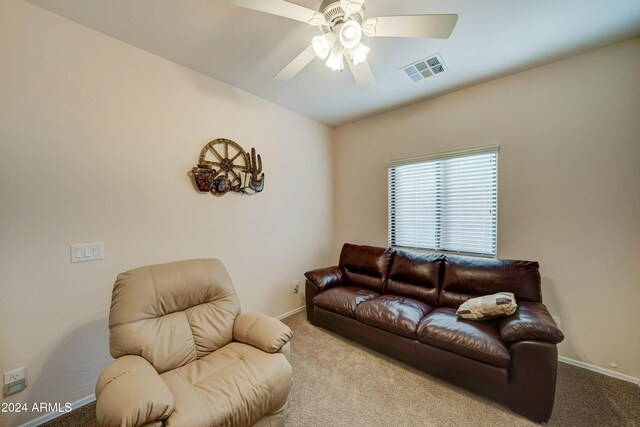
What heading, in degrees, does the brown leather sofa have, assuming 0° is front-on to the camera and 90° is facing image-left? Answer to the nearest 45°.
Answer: approximately 45°

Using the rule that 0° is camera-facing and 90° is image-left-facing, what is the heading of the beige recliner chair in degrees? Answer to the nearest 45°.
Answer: approximately 315°

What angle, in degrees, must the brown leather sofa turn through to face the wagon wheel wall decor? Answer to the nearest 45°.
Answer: approximately 45° to its right

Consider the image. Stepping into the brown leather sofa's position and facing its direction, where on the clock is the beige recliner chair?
The beige recliner chair is roughly at 12 o'clock from the brown leather sofa.

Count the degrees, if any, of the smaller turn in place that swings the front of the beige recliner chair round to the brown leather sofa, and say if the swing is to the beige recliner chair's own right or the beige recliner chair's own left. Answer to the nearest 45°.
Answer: approximately 45° to the beige recliner chair's own left
